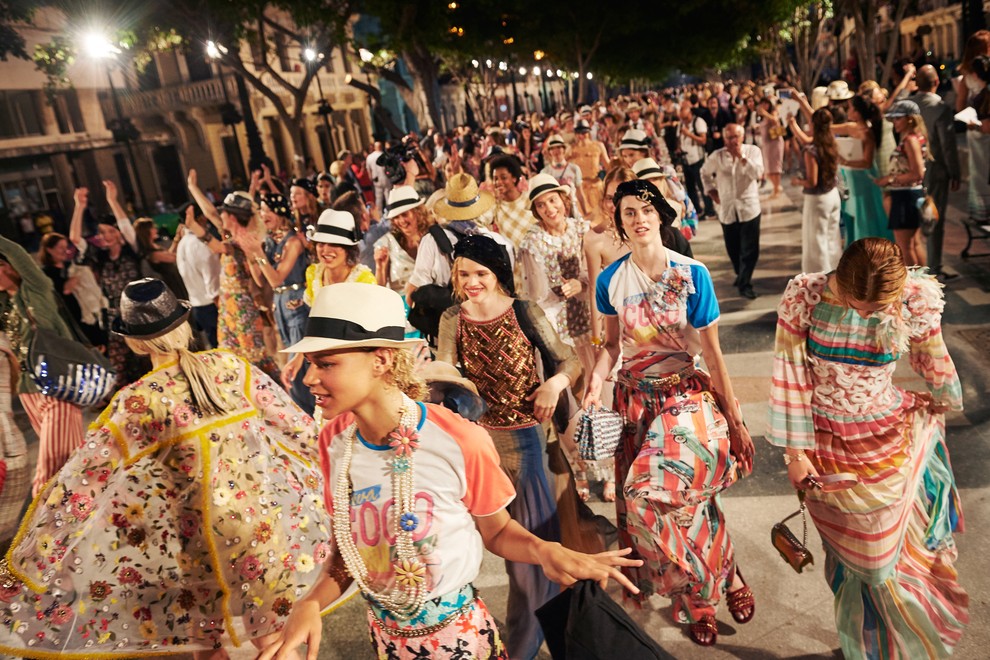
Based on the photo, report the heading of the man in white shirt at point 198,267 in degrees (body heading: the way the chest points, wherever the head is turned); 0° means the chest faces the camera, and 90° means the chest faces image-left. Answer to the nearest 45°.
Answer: approximately 270°

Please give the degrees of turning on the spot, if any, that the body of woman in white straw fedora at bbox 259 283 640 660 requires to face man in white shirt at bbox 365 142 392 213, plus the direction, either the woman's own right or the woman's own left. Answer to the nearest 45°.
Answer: approximately 135° to the woman's own right

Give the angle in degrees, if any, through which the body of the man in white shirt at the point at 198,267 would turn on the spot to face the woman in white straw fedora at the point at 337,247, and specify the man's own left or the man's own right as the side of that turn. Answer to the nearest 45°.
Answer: approximately 90° to the man's own right

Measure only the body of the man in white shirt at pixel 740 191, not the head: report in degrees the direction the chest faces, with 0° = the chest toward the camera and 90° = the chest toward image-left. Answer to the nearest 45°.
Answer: approximately 0°

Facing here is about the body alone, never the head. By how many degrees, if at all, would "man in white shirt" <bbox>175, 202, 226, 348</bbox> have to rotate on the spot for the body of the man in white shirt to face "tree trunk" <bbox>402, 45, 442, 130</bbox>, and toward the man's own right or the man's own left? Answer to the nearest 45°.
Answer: approximately 45° to the man's own left

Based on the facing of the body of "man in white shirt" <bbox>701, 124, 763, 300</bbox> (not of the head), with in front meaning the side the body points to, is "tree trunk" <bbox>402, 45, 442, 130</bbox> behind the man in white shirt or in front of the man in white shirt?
behind
